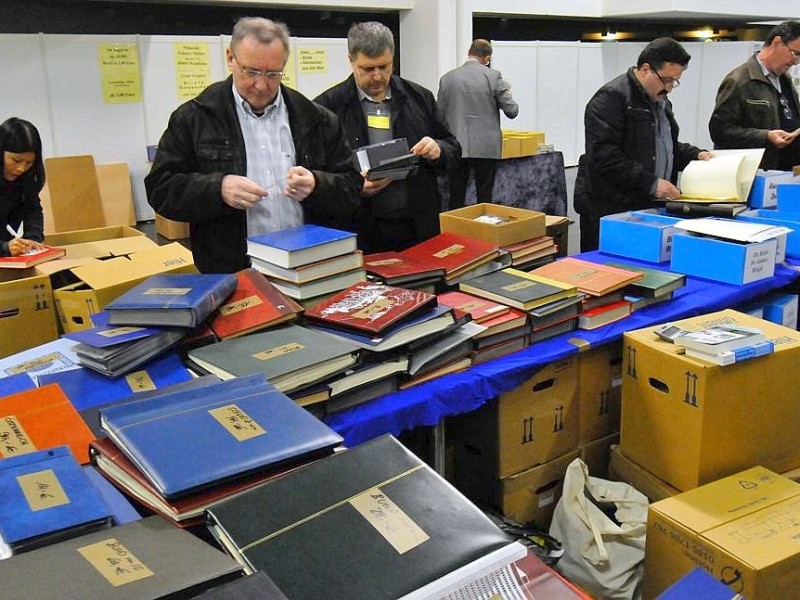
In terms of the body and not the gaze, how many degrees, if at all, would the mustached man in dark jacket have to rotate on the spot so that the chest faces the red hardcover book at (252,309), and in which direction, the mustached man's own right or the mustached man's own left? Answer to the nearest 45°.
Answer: approximately 90° to the mustached man's own right

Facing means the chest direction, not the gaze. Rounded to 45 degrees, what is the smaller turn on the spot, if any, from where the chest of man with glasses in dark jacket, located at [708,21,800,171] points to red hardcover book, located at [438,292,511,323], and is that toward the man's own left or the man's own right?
approximately 45° to the man's own right

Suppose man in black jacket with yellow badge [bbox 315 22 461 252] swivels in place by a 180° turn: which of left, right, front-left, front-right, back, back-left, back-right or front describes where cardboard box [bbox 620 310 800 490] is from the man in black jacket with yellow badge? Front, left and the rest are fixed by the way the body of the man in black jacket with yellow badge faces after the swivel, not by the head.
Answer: back-right

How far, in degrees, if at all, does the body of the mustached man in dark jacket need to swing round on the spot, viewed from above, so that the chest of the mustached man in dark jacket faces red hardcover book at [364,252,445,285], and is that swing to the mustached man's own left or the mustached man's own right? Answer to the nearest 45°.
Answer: approximately 90° to the mustached man's own right

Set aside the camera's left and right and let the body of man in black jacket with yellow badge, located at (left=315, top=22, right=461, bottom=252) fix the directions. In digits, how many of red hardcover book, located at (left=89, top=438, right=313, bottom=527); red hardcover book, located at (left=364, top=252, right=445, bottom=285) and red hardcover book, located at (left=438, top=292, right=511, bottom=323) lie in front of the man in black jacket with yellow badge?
3

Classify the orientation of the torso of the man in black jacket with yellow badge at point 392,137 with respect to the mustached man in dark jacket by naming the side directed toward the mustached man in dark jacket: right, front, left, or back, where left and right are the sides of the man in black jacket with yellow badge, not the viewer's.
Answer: left
